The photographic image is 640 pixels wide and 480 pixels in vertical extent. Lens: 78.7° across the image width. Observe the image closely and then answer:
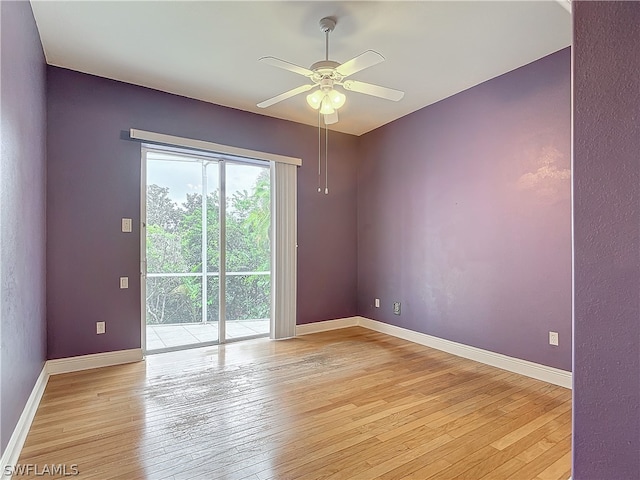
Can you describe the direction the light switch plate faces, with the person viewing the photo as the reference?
facing the viewer

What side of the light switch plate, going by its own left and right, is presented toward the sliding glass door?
left

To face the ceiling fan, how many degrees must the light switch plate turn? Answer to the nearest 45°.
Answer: approximately 45° to its left

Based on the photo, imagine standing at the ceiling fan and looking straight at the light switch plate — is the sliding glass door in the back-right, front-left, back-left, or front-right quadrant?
front-right

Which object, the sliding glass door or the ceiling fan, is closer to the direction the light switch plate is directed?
the ceiling fan
